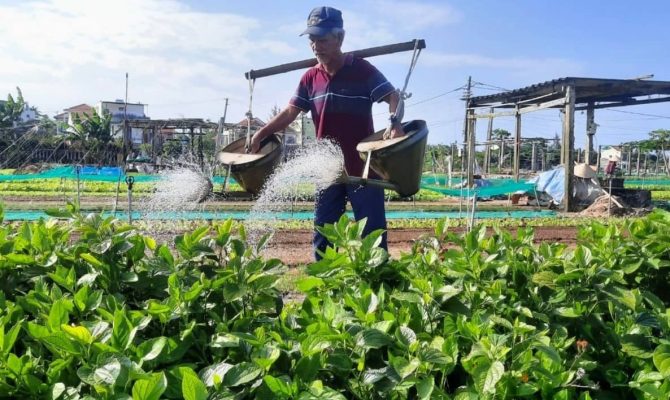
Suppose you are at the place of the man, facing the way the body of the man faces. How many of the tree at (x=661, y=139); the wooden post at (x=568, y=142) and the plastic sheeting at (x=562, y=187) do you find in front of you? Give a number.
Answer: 0

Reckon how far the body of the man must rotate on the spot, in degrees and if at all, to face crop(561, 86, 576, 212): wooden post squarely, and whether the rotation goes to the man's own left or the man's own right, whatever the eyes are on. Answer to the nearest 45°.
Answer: approximately 180°

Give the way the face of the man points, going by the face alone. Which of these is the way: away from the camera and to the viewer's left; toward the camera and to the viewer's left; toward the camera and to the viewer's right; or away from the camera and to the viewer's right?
toward the camera and to the viewer's left

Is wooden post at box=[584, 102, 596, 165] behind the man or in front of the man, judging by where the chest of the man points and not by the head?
behind

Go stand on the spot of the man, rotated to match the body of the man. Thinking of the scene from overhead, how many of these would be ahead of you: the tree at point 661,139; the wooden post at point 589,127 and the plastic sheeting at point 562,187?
0

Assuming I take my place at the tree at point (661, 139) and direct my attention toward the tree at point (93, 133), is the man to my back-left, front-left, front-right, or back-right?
front-left

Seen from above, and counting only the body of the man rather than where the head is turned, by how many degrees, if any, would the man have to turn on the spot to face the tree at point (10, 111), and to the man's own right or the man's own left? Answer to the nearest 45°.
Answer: approximately 90° to the man's own right

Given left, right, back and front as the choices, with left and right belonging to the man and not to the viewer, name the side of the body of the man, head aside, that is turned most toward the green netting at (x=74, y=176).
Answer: right

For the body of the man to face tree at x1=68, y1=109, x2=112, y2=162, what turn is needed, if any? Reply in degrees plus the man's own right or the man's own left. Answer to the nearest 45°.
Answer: approximately 135° to the man's own right

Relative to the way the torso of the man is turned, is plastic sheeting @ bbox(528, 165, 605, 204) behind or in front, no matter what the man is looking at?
behind

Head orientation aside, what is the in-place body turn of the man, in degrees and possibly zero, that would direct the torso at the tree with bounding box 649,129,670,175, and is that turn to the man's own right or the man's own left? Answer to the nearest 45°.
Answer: approximately 180°
